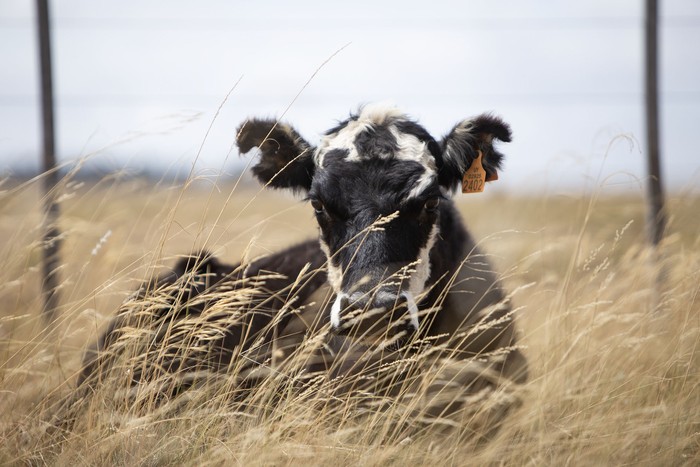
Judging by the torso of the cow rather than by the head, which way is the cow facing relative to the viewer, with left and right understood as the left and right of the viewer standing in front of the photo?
facing the viewer and to the right of the viewer

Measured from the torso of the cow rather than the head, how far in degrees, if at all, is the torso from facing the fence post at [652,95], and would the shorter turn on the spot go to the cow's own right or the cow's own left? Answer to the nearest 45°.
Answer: approximately 90° to the cow's own left
